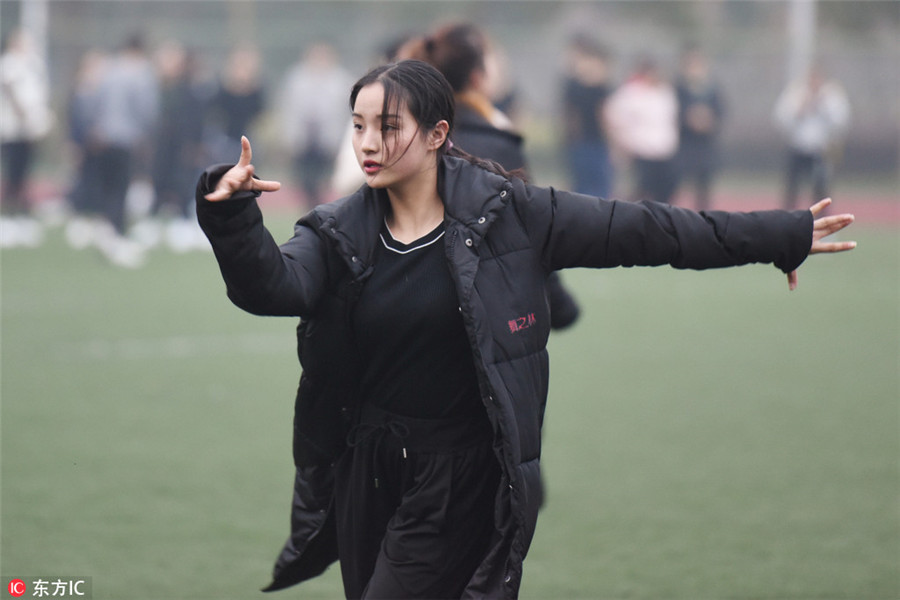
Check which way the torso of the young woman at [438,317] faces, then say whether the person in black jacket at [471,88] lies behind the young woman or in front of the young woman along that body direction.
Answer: behind

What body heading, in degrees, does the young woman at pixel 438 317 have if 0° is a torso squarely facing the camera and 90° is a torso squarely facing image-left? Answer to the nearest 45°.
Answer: approximately 45°

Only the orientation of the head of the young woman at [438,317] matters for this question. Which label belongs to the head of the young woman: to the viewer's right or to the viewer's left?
to the viewer's left
